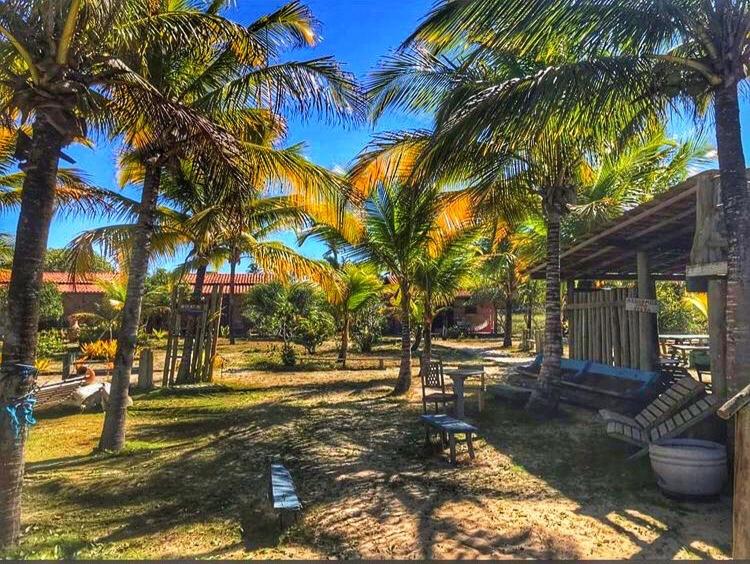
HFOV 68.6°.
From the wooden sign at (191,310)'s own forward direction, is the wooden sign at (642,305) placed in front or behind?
in front

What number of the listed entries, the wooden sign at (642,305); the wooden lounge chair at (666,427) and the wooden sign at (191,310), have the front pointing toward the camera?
2

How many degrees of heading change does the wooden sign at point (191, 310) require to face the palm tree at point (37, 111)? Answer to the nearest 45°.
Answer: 0° — it already faces it

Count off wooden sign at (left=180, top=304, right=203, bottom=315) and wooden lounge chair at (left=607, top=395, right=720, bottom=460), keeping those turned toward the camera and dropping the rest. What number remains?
1

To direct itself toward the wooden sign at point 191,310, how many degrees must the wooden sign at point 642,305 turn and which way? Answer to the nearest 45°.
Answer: approximately 90° to its right

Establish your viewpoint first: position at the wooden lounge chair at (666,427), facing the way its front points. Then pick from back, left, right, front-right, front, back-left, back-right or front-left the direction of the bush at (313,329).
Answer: front-right

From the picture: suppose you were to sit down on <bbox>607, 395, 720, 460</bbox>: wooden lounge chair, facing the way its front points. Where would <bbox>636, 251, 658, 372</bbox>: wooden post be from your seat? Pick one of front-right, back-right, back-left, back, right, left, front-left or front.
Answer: right

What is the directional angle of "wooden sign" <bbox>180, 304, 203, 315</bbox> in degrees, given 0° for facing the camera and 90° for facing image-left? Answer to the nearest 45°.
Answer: approximately 0°

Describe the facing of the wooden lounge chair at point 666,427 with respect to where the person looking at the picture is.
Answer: facing to the left of the viewer

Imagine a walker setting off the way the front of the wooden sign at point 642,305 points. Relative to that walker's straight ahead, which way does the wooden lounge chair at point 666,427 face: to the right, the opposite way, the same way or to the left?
to the right

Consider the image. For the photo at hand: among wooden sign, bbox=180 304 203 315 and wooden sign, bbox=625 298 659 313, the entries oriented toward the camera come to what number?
2

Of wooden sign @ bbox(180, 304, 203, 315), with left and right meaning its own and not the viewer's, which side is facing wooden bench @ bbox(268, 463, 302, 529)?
front
